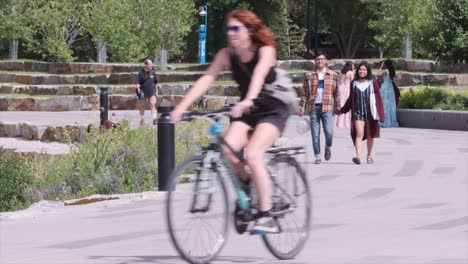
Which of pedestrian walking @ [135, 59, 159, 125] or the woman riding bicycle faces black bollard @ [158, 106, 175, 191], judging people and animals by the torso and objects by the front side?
the pedestrian walking

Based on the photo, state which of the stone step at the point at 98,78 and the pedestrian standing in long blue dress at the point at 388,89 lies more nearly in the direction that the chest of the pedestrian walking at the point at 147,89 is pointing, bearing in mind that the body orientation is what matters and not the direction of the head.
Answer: the pedestrian standing in long blue dress

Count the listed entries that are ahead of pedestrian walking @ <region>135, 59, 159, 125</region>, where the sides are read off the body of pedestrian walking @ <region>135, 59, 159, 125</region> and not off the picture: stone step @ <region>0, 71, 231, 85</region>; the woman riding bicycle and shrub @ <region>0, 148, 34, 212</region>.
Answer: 2

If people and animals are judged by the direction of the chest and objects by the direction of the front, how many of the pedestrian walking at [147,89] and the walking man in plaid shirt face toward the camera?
2

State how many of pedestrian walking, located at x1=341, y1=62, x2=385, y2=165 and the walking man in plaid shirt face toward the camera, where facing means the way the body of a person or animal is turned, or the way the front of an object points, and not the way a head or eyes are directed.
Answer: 2

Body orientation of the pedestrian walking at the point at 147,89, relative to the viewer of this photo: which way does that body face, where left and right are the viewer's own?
facing the viewer

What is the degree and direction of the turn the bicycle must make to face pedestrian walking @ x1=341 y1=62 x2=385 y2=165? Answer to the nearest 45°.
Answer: approximately 135° to its right

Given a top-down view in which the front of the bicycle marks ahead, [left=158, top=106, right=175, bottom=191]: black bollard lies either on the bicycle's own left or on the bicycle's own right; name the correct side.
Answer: on the bicycle's own right

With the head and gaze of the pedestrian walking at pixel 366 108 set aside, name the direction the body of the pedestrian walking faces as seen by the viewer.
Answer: toward the camera

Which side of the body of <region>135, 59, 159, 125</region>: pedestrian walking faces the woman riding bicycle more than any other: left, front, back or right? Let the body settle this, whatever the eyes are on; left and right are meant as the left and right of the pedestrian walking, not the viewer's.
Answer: front

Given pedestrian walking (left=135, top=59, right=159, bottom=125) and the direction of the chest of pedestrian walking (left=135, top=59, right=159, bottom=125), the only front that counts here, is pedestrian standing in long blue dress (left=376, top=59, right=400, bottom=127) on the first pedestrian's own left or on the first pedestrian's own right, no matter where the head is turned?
on the first pedestrian's own left

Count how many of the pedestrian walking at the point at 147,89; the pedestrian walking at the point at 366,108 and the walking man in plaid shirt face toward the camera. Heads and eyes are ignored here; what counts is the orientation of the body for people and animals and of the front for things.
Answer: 3

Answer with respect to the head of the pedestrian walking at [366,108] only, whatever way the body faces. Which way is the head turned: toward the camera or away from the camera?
toward the camera

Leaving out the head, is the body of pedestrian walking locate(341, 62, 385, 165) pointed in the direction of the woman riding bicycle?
yes

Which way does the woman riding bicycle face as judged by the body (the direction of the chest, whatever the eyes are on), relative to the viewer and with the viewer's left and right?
facing the viewer and to the left of the viewer
